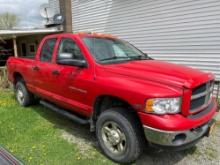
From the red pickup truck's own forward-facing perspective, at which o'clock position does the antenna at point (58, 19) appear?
The antenna is roughly at 7 o'clock from the red pickup truck.

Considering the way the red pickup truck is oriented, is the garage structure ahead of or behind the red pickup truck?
behind

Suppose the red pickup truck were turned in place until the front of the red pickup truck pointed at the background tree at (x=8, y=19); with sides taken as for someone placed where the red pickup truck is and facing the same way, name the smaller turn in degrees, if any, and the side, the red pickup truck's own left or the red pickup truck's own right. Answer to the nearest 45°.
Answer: approximately 180°

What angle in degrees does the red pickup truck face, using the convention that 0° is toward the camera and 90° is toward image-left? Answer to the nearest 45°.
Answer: approximately 315°
